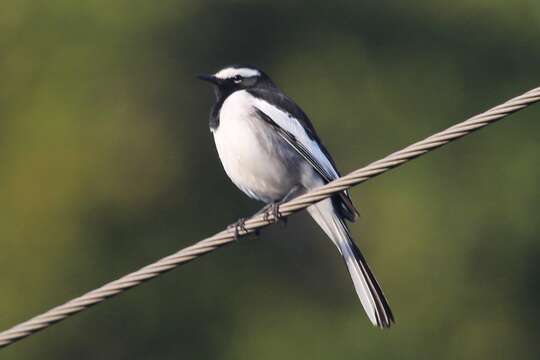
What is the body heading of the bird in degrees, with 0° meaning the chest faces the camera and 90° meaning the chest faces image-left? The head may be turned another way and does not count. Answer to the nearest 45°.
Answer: approximately 90°
